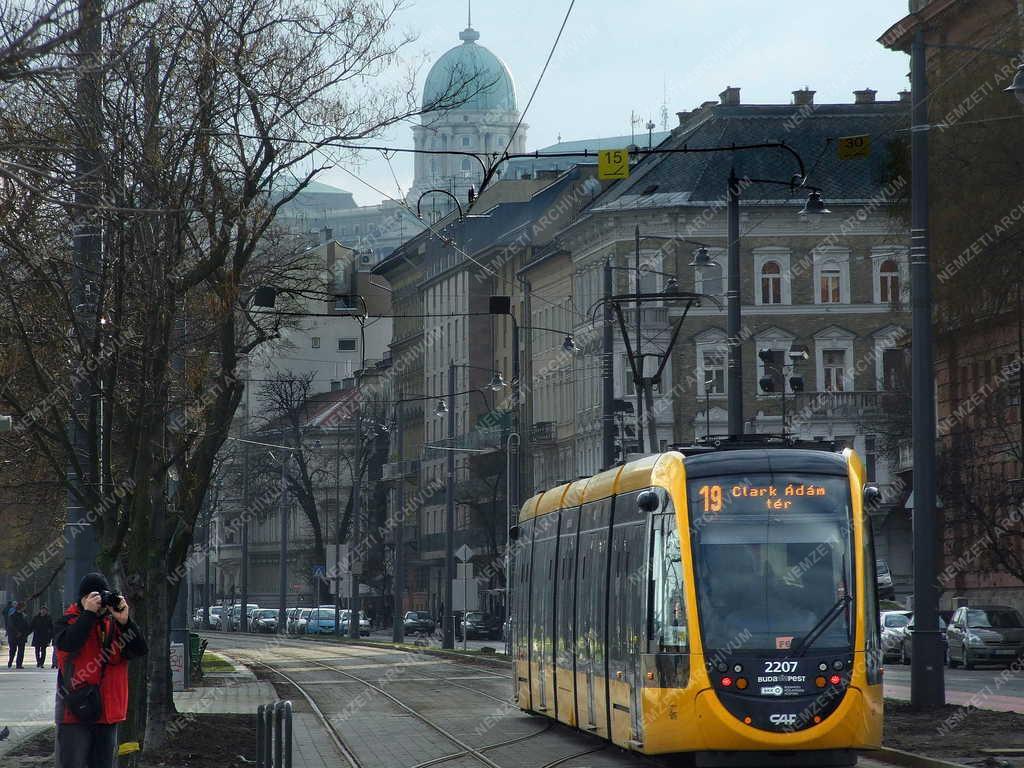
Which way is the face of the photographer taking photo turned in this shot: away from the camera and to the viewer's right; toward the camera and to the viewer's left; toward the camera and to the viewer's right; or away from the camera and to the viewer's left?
toward the camera and to the viewer's right

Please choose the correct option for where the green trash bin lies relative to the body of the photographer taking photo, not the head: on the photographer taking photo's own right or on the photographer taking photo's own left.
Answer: on the photographer taking photo's own left

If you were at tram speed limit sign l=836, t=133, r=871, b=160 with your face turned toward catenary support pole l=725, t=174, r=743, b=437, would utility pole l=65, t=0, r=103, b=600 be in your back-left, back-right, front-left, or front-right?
back-left

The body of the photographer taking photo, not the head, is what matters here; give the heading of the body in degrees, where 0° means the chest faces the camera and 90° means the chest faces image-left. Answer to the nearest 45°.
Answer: approximately 315°

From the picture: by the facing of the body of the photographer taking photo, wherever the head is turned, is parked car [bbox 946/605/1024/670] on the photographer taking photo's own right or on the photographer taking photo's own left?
on the photographer taking photo's own left

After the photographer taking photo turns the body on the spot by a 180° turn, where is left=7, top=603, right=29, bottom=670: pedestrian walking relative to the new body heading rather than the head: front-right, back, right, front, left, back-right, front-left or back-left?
front-right

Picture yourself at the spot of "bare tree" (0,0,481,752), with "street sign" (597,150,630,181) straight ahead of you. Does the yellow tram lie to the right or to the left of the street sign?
right

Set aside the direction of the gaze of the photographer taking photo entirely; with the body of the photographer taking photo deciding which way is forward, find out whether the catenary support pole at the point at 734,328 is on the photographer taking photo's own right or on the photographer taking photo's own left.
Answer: on the photographer taking photo's own left
